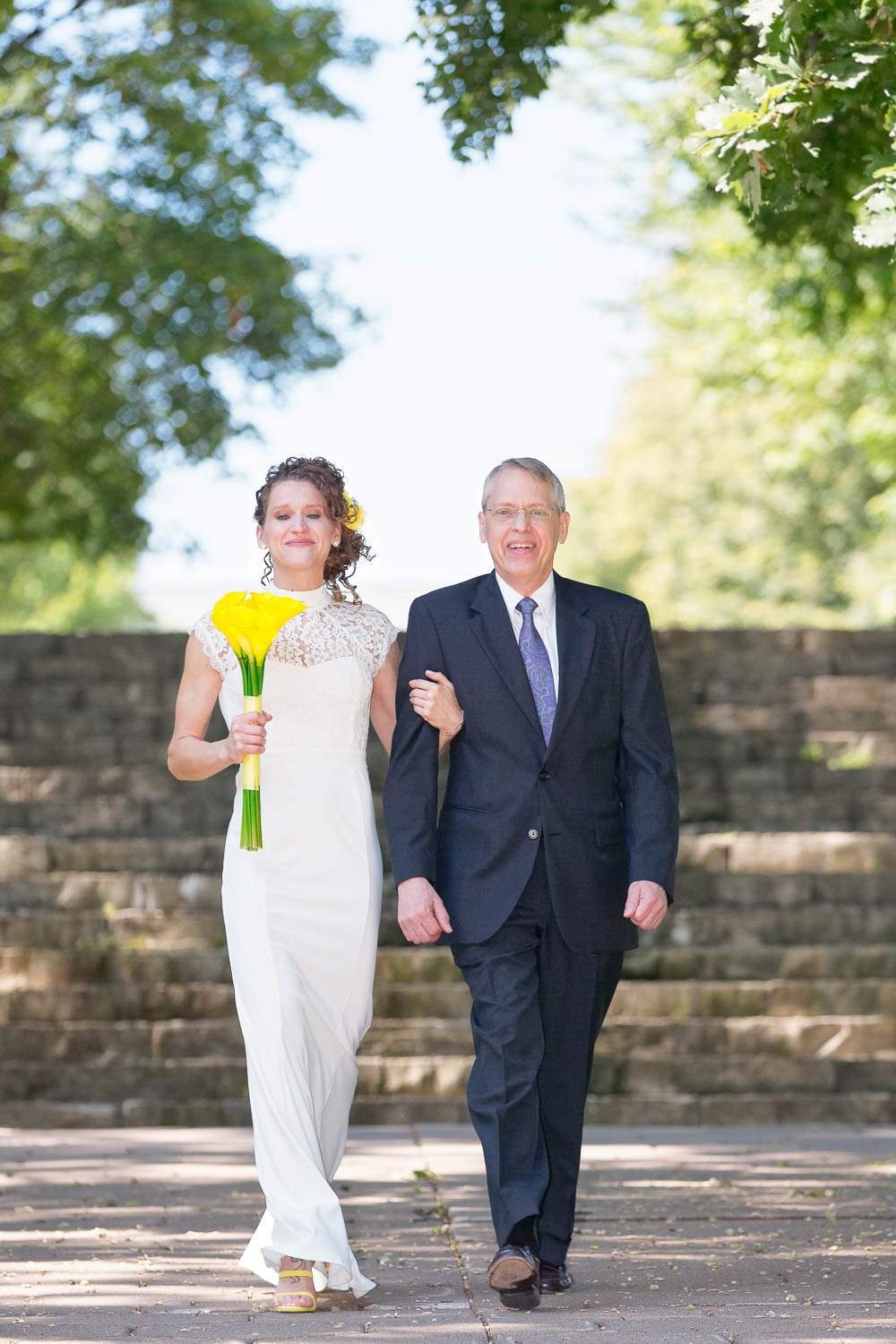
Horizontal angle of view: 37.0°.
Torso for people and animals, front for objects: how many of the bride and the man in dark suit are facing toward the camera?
2

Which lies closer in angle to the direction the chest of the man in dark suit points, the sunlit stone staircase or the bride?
the bride

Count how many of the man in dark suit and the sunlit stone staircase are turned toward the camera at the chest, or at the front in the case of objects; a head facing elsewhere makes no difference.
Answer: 2

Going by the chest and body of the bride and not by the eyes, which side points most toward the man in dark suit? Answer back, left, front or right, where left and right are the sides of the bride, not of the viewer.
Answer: left

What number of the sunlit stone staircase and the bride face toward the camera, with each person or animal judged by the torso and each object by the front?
2

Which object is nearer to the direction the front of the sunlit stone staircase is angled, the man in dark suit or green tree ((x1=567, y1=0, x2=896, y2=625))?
the man in dark suit

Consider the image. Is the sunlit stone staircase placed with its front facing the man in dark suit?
yes

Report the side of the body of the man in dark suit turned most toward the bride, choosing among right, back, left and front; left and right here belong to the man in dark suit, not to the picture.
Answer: right

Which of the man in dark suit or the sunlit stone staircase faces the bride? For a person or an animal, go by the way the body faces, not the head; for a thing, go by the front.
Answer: the sunlit stone staircase
